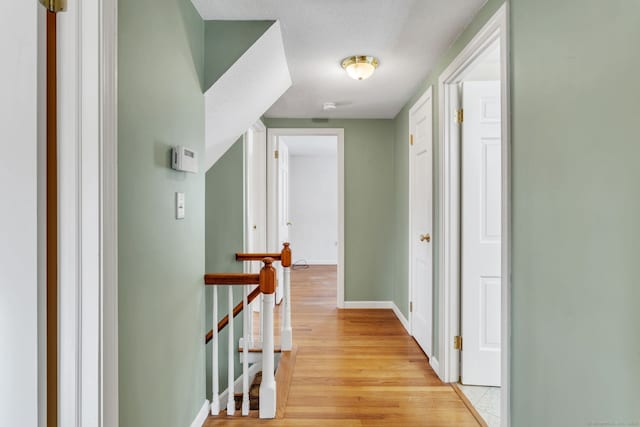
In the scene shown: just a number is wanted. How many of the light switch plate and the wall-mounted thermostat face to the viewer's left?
0

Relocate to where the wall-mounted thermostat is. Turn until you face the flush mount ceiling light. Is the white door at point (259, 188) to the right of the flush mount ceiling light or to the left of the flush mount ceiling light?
left

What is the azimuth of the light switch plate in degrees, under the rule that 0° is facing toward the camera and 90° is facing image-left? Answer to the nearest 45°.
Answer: approximately 315°

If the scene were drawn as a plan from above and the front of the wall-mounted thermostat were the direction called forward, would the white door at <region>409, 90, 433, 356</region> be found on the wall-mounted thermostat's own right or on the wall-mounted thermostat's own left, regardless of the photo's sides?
on the wall-mounted thermostat's own left

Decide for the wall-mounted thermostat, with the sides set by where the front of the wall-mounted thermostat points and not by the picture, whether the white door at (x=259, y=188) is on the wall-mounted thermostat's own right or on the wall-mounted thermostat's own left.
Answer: on the wall-mounted thermostat's own left

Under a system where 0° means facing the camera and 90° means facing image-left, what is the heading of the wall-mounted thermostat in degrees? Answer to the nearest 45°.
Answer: approximately 315°

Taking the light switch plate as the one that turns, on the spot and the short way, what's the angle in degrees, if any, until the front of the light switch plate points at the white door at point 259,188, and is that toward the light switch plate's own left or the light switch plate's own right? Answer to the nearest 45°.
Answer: approximately 135° to the light switch plate's own left
